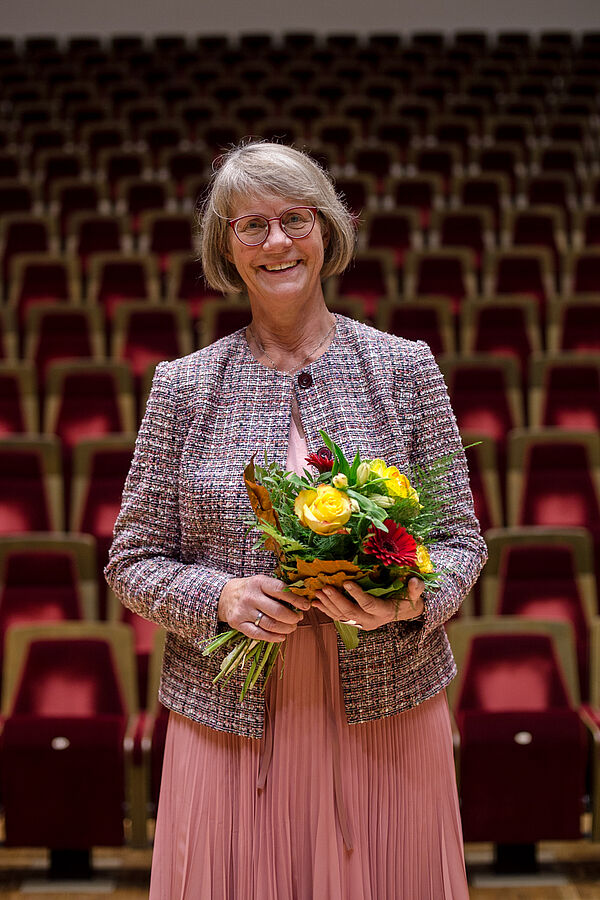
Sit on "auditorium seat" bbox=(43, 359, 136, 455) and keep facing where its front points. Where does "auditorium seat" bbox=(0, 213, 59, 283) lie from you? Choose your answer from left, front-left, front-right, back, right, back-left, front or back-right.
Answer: back

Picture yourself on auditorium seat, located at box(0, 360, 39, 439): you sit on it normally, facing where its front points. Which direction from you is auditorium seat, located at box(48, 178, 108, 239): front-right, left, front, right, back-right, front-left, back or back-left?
back

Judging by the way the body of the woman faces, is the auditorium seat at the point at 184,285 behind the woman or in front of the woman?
behind

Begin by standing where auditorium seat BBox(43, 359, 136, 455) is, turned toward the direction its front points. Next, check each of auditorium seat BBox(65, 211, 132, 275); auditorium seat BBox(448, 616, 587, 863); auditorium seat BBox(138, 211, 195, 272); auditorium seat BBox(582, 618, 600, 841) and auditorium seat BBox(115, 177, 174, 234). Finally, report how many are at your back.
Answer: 3

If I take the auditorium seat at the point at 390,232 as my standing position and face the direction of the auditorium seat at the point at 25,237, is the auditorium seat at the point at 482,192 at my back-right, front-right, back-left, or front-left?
back-right

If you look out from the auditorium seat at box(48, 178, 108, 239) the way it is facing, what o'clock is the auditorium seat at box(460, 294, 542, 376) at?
the auditorium seat at box(460, 294, 542, 376) is roughly at 11 o'clock from the auditorium seat at box(48, 178, 108, 239).

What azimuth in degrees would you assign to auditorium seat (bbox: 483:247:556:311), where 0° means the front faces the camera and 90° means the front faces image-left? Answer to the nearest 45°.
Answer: approximately 0°
